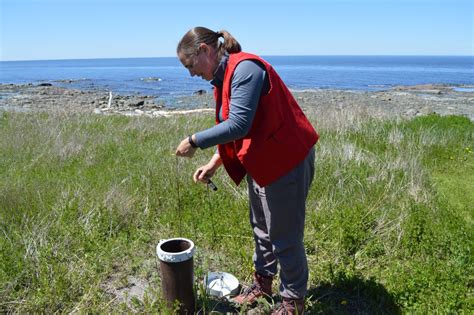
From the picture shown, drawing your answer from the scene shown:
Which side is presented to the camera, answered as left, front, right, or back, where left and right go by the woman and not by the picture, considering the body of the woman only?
left
